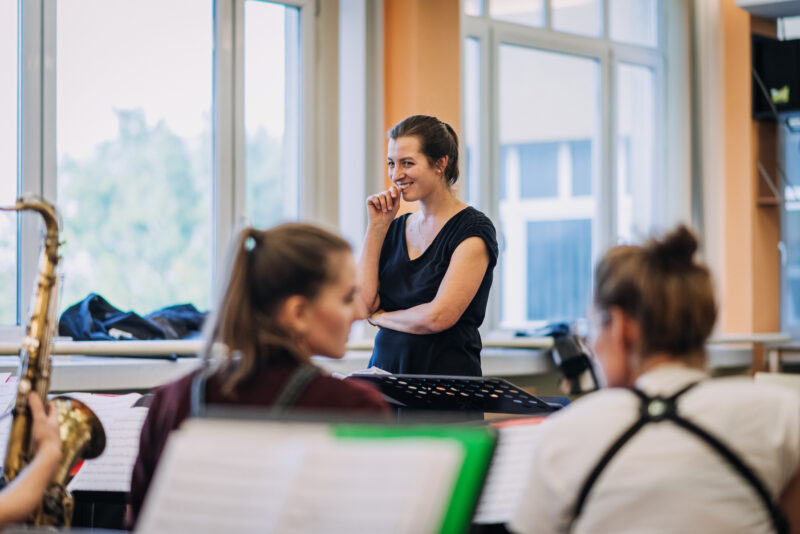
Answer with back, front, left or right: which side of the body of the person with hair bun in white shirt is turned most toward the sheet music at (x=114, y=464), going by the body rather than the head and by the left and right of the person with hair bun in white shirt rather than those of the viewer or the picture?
left

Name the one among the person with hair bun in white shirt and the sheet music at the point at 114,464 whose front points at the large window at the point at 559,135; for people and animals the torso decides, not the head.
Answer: the person with hair bun in white shirt

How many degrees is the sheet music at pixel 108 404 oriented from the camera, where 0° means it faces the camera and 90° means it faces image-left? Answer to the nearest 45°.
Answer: approximately 0°

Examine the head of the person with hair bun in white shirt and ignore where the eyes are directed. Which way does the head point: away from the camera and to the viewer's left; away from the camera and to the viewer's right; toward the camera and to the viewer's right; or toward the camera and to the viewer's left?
away from the camera and to the viewer's left

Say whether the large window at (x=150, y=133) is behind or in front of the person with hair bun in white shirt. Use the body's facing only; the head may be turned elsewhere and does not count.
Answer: in front

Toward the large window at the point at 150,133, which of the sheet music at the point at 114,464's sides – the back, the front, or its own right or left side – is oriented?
back

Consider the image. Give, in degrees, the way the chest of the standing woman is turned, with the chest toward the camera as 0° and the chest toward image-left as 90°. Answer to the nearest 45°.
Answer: approximately 45°

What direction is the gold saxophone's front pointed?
to the viewer's right

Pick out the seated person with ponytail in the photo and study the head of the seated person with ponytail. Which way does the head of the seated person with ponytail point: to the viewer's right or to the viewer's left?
to the viewer's right

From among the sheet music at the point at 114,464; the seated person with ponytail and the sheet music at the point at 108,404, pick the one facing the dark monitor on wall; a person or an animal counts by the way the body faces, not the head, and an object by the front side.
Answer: the seated person with ponytail

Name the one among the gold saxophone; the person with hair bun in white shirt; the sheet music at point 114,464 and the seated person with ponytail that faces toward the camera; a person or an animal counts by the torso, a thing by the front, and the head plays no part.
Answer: the sheet music

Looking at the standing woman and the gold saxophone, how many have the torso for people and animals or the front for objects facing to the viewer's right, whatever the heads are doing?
1
